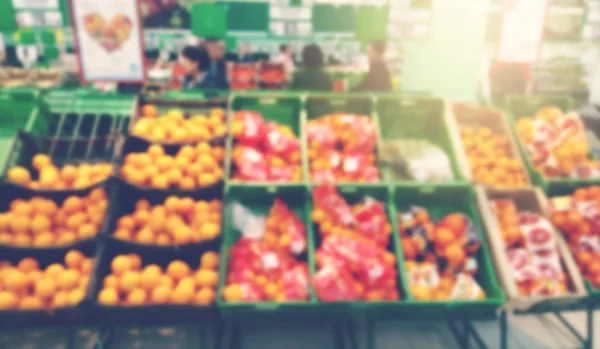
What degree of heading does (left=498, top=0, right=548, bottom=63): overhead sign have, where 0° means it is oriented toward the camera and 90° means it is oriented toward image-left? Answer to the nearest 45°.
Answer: approximately 0°

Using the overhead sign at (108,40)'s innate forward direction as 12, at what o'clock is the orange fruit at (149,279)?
The orange fruit is roughly at 12 o'clock from the overhead sign.

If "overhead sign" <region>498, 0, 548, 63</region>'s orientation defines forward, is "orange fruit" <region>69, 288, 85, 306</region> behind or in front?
in front

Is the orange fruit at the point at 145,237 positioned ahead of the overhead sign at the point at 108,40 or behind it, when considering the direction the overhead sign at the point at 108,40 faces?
ahead

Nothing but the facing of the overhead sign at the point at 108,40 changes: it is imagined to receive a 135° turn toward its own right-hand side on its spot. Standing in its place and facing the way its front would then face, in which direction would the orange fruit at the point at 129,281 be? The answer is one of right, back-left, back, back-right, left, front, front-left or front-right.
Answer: back-left

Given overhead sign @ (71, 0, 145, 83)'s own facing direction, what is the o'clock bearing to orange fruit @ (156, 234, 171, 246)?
The orange fruit is roughly at 12 o'clock from the overhead sign.

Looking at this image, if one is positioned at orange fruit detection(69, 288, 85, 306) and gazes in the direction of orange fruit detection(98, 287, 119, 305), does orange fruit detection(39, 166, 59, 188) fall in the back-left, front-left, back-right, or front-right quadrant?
back-left

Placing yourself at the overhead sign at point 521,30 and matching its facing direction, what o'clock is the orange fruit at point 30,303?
The orange fruit is roughly at 1 o'clock from the overhead sign.

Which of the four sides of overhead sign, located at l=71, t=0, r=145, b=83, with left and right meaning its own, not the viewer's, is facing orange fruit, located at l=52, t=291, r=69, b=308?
front

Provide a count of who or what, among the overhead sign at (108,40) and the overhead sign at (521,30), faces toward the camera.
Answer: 2

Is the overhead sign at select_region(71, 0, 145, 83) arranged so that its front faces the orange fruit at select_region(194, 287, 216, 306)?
yes

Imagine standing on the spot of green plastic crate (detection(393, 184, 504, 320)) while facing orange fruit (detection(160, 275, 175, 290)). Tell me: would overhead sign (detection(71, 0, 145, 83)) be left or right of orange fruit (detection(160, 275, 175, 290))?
right

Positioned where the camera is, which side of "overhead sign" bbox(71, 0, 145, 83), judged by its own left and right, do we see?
front
